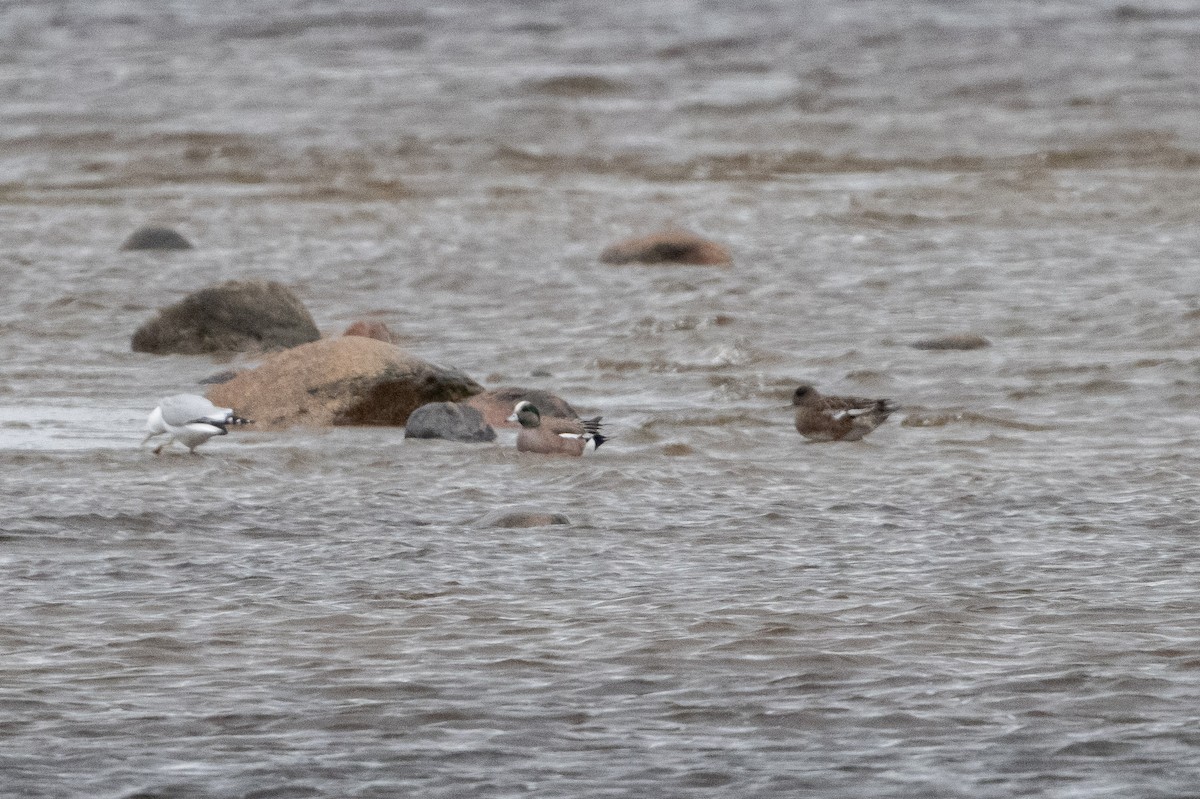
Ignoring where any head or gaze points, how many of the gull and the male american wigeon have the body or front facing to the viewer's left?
2

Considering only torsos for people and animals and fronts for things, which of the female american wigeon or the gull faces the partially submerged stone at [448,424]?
the female american wigeon

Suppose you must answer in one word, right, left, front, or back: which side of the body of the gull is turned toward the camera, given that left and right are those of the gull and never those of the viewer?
left

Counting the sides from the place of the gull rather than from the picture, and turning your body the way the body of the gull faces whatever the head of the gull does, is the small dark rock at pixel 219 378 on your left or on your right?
on your right

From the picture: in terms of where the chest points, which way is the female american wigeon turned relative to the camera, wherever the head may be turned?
to the viewer's left

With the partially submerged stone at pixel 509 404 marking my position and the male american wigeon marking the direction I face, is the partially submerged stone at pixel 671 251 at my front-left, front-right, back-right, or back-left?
back-left

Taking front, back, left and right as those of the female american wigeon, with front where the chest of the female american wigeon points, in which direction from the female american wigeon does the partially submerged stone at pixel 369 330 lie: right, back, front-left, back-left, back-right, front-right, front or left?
front-right

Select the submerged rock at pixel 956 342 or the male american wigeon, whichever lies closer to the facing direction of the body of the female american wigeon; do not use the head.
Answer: the male american wigeon

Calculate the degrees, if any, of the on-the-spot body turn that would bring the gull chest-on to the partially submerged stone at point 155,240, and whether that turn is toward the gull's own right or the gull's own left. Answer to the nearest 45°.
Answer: approximately 90° to the gull's own right

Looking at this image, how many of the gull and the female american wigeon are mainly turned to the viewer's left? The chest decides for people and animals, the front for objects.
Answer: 2

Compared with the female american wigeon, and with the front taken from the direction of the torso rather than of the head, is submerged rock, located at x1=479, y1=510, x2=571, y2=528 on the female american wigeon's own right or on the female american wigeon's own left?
on the female american wigeon's own left

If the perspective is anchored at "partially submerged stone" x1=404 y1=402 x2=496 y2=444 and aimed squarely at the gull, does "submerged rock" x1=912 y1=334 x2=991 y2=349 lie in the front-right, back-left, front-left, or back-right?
back-right

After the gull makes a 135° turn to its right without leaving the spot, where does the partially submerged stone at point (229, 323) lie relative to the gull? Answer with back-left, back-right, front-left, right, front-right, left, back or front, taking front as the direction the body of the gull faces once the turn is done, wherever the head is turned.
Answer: front-left

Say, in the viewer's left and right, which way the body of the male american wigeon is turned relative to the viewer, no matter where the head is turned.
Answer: facing to the left of the viewer

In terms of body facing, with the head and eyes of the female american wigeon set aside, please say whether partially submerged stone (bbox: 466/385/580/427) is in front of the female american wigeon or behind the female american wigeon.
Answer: in front
